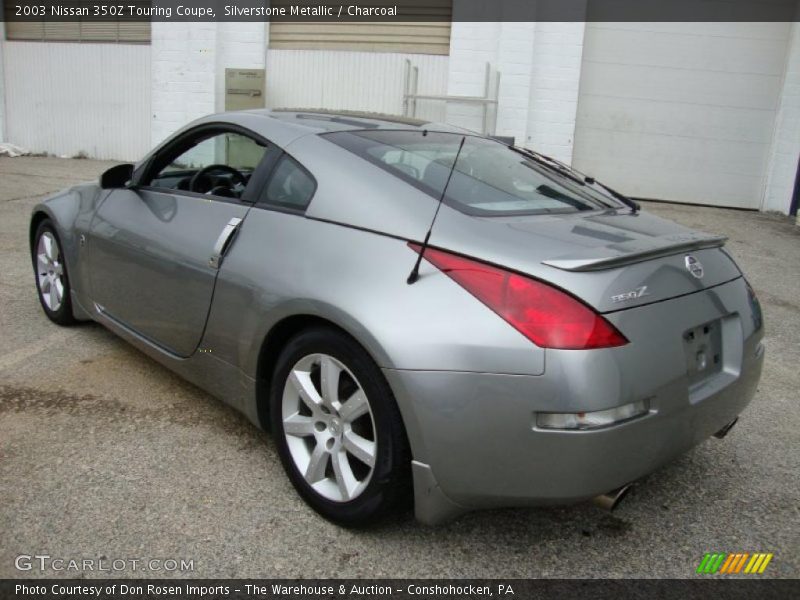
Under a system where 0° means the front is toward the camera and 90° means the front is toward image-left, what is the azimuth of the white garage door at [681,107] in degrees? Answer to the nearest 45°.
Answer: approximately 0°

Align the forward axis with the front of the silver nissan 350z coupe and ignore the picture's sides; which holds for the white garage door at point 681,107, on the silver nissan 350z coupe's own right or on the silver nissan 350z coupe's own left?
on the silver nissan 350z coupe's own right

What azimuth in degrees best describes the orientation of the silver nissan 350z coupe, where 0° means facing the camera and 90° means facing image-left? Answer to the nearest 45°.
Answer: approximately 135°

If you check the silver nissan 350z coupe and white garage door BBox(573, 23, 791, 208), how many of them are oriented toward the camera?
1

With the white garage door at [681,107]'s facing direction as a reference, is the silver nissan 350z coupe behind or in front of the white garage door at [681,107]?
in front
